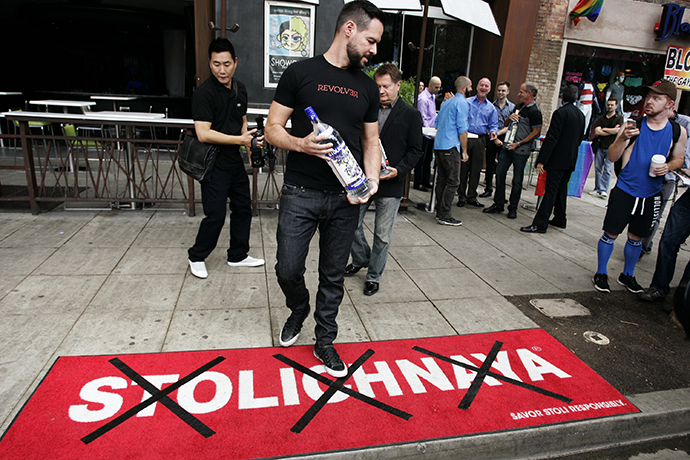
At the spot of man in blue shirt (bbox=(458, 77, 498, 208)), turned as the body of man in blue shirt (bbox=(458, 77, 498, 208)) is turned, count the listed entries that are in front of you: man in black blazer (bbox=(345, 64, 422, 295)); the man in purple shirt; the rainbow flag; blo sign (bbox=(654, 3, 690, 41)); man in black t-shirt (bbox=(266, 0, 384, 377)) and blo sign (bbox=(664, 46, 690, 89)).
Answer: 2

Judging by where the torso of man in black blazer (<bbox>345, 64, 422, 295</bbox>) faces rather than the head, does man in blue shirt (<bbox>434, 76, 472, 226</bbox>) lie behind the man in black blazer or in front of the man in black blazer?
behind

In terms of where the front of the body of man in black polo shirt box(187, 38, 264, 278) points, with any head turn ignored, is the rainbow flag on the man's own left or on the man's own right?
on the man's own left

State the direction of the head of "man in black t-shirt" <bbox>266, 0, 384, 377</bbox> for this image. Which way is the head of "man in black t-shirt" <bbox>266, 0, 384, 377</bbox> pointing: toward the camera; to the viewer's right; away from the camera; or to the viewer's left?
to the viewer's right

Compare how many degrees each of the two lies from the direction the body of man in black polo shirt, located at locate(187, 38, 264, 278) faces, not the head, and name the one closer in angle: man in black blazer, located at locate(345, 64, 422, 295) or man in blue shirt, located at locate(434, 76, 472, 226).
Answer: the man in black blazer

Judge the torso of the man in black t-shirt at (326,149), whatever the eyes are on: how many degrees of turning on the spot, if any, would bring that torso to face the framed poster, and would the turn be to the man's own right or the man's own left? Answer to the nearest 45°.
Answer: approximately 180°
